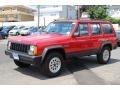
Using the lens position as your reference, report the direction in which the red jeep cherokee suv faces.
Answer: facing the viewer and to the left of the viewer

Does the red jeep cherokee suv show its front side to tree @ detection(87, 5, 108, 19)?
no
